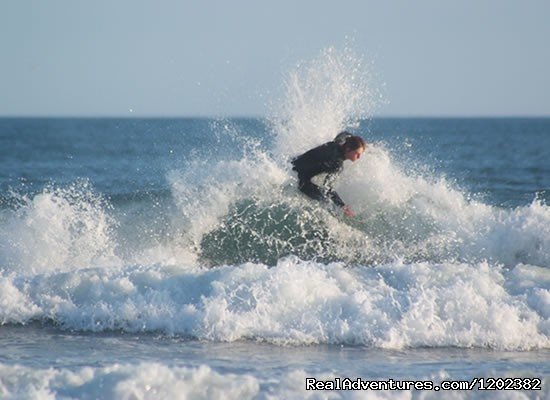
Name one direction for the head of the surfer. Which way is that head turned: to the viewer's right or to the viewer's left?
to the viewer's right

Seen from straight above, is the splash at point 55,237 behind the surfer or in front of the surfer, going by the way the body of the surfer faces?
behind

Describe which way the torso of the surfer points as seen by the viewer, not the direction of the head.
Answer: to the viewer's right
